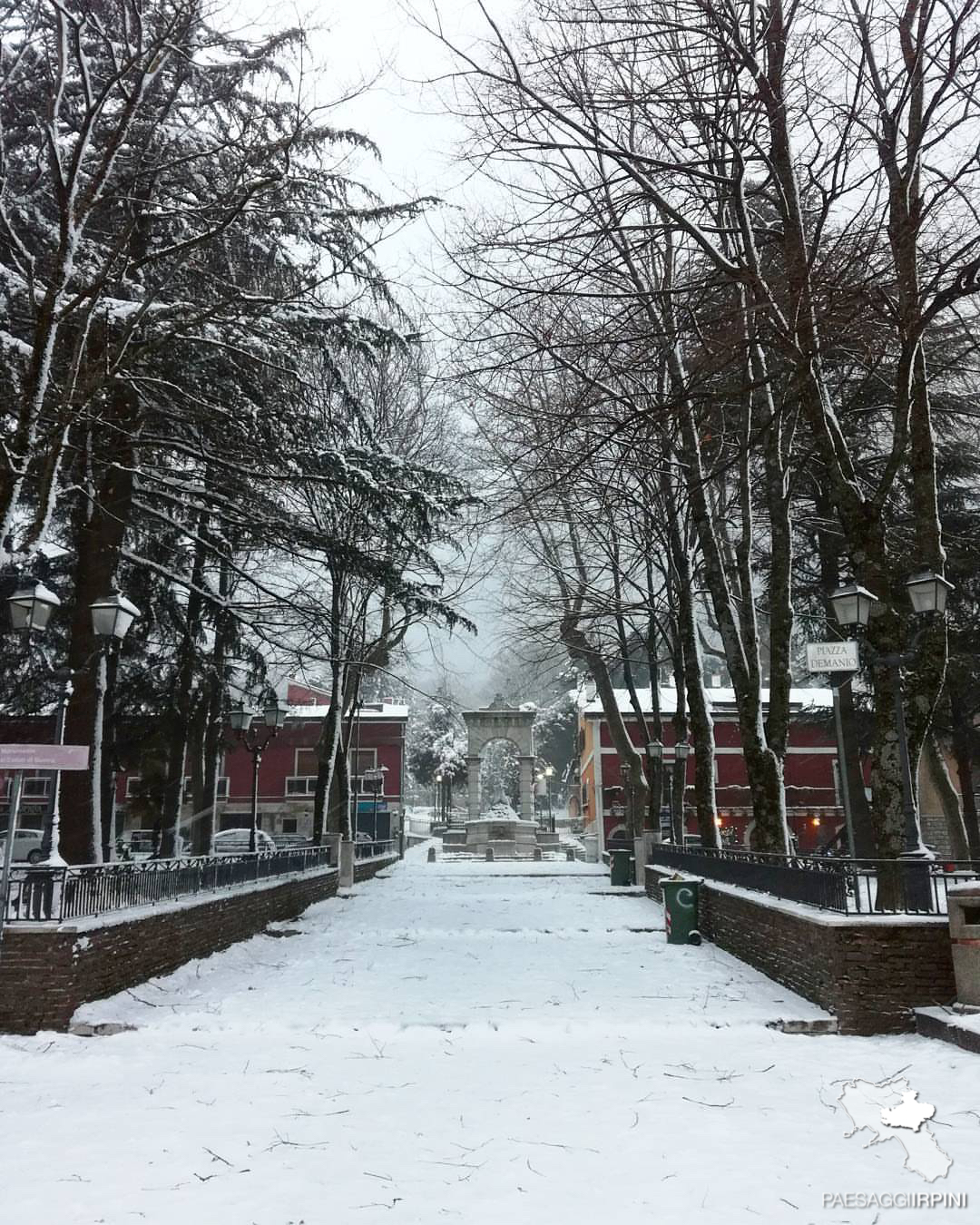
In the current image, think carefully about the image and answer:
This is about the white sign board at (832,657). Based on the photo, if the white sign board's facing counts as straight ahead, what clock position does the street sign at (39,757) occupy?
The street sign is roughly at 2 o'clock from the white sign board.

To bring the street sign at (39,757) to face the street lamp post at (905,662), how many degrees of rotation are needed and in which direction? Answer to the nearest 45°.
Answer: approximately 90° to its left

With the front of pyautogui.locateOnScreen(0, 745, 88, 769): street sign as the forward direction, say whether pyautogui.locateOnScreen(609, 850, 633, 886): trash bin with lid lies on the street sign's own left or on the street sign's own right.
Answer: on the street sign's own left

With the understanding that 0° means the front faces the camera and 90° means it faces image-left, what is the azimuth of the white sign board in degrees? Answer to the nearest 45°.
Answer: approximately 0°

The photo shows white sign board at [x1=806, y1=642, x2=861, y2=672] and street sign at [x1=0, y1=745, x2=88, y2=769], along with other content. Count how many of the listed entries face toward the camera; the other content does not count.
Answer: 2

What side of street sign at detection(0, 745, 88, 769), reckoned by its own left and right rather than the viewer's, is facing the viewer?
front

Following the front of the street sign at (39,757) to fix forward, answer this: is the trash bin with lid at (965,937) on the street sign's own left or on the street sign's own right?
on the street sign's own left

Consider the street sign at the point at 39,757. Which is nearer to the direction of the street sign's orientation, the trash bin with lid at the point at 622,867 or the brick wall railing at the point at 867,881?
the brick wall railing

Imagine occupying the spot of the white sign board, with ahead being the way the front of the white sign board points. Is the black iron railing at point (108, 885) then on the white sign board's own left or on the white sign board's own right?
on the white sign board's own right
